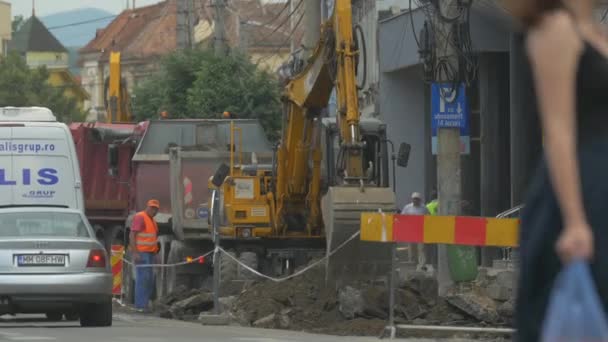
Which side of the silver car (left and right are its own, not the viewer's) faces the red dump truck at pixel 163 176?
front

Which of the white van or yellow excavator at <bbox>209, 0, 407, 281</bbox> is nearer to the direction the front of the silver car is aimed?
the white van

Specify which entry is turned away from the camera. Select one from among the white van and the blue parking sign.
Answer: the white van

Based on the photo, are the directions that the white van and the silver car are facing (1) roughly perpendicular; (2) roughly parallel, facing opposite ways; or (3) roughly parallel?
roughly parallel

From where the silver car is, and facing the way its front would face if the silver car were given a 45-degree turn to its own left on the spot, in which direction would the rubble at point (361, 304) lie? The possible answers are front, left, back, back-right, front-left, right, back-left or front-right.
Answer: back-right

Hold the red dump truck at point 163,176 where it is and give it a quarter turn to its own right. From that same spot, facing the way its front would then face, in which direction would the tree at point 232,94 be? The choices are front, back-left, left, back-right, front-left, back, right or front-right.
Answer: front-left

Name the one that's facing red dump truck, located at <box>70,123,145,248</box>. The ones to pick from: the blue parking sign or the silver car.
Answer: the silver car

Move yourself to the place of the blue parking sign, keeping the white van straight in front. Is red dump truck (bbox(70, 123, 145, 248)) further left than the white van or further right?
right

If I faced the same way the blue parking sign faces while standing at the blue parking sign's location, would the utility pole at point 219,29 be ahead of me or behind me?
behind

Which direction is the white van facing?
away from the camera

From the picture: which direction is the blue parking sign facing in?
toward the camera

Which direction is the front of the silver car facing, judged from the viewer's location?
facing away from the viewer
